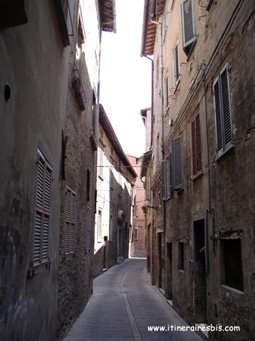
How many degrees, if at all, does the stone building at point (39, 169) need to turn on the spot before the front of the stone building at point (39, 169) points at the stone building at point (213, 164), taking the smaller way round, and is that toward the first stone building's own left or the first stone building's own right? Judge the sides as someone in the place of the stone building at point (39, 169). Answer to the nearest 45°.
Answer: approximately 45° to the first stone building's own left

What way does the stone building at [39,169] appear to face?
to the viewer's right

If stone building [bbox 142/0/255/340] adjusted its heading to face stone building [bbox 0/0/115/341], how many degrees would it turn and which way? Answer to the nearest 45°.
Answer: approximately 45° to its left

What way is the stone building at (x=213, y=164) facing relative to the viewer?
to the viewer's left

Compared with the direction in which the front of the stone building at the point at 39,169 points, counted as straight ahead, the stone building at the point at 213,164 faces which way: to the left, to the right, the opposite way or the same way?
the opposite way

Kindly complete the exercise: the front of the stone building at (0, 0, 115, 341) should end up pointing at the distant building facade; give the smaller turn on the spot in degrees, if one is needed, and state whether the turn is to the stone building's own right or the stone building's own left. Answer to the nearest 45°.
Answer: approximately 90° to the stone building's own left

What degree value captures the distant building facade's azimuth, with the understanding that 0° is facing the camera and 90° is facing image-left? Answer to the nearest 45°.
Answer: approximately 0°

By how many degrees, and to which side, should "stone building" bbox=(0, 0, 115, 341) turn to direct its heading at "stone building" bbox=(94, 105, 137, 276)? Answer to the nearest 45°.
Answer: approximately 90° to its left

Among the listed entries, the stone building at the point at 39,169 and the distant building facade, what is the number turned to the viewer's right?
1

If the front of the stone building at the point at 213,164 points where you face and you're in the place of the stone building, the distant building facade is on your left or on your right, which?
on your right

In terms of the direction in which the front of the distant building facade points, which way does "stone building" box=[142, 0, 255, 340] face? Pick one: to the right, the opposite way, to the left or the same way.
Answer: to the right
